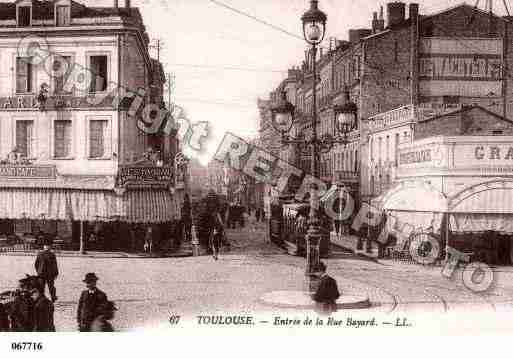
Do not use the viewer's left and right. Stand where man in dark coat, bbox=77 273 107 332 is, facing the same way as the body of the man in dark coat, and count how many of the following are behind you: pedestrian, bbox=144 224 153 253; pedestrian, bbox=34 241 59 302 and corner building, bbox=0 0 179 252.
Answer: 3

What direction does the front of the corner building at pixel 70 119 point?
toward the camera

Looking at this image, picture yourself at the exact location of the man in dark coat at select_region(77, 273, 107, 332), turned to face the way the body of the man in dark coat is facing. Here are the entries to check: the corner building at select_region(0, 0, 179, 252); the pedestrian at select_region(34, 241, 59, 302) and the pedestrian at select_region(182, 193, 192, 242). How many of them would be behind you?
3

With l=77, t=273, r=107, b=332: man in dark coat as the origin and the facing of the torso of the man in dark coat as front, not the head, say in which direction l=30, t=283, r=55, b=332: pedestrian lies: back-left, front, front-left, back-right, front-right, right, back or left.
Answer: back-right

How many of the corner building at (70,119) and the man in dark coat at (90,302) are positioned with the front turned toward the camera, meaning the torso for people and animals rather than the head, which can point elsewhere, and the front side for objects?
2

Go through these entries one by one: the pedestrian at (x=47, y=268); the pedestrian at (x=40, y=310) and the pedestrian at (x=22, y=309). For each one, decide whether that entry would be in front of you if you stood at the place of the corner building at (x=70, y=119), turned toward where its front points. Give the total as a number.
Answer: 3

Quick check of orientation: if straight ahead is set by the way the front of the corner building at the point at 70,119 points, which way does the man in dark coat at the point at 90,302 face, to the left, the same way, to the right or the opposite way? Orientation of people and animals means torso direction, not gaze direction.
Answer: the same way

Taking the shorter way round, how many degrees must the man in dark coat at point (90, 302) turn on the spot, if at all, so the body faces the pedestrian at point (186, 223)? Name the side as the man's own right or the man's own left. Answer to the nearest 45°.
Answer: approximately 180°

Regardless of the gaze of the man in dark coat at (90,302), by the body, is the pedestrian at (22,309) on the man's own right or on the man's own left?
on the man's own right

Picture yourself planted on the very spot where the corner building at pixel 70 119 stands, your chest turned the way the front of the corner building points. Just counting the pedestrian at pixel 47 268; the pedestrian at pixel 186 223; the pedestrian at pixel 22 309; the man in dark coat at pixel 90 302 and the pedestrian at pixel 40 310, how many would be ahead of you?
4

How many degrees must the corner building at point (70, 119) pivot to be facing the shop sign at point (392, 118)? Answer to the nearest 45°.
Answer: approximately 90° to its left

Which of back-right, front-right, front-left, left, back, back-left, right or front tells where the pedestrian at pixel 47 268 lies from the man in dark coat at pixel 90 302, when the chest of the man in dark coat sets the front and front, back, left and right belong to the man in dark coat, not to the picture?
back

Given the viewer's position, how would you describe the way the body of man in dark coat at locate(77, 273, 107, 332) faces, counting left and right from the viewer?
facing the viewer

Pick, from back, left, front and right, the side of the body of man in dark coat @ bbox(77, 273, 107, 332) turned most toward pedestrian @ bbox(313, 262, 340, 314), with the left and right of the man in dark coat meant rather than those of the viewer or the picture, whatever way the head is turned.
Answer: left
